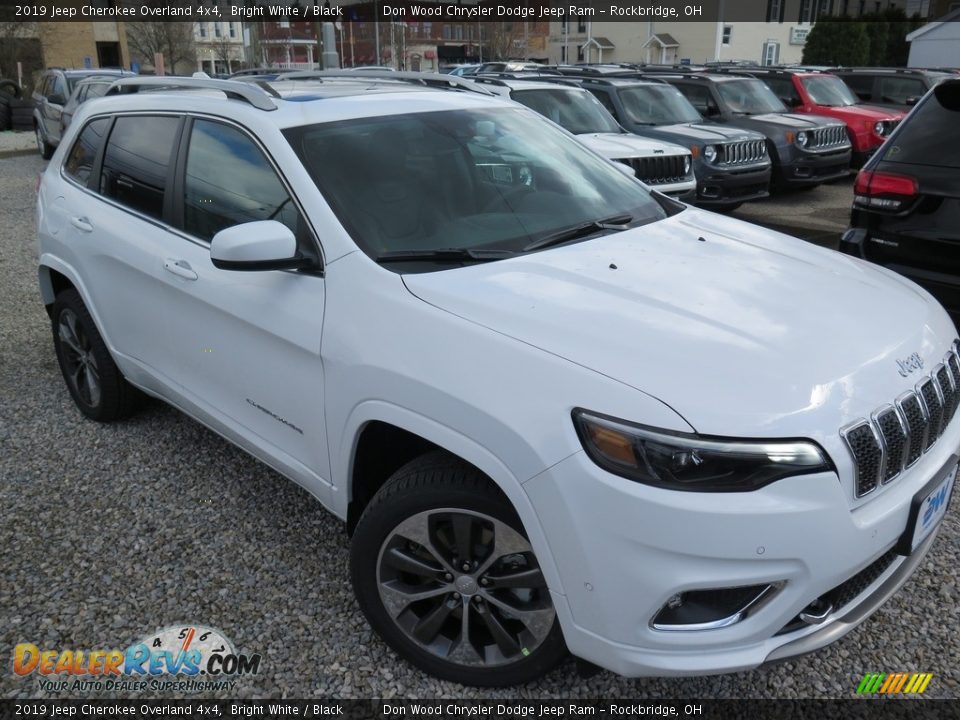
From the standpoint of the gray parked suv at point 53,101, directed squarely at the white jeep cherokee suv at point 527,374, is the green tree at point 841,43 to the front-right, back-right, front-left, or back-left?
back-left

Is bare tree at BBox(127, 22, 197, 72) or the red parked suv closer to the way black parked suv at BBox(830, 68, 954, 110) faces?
the red parked suv

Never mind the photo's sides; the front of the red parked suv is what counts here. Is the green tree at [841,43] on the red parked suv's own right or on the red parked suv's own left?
on the red parked suv's own left

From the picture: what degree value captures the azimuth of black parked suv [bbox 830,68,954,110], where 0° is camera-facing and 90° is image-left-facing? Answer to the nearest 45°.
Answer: approximately 315°

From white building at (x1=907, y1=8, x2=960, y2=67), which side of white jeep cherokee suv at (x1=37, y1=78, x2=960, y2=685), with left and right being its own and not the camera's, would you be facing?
left

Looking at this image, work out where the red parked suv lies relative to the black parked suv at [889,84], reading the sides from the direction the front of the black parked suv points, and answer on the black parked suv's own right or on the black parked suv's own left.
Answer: on the black parked suv's own right

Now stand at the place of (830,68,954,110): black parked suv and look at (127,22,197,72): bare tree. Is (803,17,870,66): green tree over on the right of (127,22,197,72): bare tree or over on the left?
right

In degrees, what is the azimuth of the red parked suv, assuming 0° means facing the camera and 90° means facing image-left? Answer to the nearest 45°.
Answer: approximately 315°

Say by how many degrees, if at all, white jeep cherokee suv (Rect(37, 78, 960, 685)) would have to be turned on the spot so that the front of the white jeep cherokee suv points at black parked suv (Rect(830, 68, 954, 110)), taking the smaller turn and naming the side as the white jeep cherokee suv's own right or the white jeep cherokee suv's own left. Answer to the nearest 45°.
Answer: approximately 90° to the white jeep cherokee suv's own left
